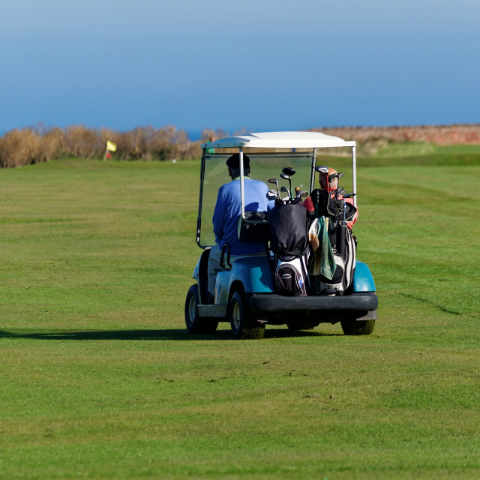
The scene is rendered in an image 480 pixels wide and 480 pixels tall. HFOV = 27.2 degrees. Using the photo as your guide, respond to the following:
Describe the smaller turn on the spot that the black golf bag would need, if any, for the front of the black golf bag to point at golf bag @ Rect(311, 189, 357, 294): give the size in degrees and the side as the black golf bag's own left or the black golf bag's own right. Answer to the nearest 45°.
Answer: approximately 135° to the black golf bag's own left

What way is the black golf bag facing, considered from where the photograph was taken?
facing the viewer
